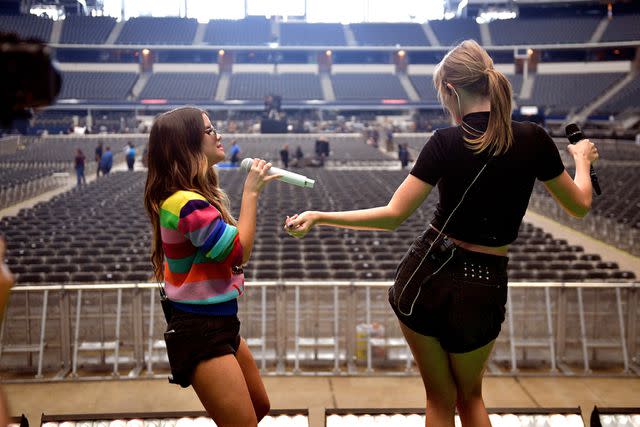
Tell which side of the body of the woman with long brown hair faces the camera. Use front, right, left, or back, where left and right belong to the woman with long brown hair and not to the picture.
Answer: right

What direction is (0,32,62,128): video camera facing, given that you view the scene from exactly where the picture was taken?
facing to the right of the viewer

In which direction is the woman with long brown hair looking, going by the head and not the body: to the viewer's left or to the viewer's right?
to the viewer's right

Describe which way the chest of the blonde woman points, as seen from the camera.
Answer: away from the camera

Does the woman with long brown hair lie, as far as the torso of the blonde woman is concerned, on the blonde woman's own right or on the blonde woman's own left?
on the blonde woman's own left

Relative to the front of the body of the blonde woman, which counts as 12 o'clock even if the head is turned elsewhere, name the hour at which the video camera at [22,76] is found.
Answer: The video camera is roughly at 7 o'clock from the blonde woman.

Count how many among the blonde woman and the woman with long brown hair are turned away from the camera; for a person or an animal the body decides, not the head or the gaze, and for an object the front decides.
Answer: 1

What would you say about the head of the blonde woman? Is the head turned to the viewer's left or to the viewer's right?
to the viewer's left

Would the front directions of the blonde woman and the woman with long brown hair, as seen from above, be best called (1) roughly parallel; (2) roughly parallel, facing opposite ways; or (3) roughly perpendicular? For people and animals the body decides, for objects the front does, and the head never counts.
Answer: roughly perpendicular

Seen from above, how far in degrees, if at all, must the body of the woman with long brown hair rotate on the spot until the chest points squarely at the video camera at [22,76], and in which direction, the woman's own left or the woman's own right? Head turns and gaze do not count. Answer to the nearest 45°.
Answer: approximately 90° to the woman's own right
